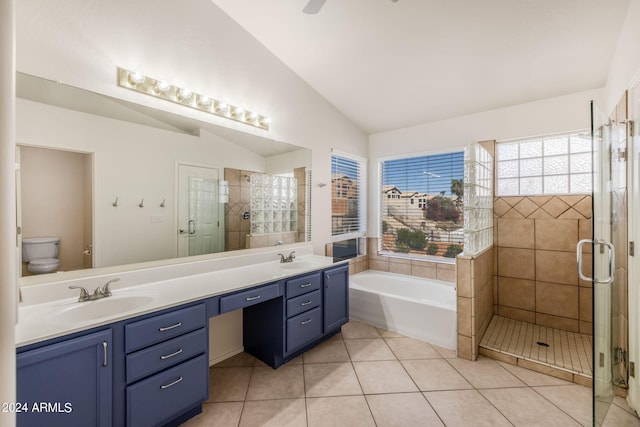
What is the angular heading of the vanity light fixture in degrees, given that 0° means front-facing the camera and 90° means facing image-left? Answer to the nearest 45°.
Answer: approximately 315°

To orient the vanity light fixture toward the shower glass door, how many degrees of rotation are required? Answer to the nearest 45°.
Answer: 0° — it already faces it

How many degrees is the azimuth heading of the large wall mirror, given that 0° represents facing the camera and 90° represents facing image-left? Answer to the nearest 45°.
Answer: approximately 315°

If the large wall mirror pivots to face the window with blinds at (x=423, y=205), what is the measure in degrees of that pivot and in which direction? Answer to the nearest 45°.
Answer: approximately 45° to its left

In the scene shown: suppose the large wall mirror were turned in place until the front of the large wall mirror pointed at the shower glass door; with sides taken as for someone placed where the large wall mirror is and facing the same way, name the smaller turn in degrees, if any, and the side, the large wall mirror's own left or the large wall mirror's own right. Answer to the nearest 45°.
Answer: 0° — it already faces it

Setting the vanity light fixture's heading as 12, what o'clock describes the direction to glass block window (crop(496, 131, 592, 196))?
The glass block window is roughly at 11 o'clock from the vanity light fixture.

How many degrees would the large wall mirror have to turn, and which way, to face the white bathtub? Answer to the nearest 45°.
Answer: approximately 45° to its left
